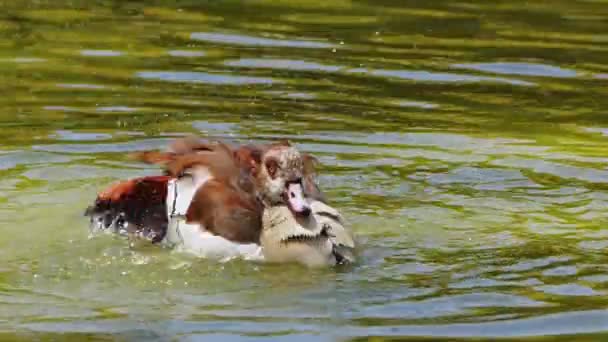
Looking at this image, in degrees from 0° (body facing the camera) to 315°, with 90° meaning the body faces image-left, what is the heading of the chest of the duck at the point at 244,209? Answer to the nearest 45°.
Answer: approximately 315°
